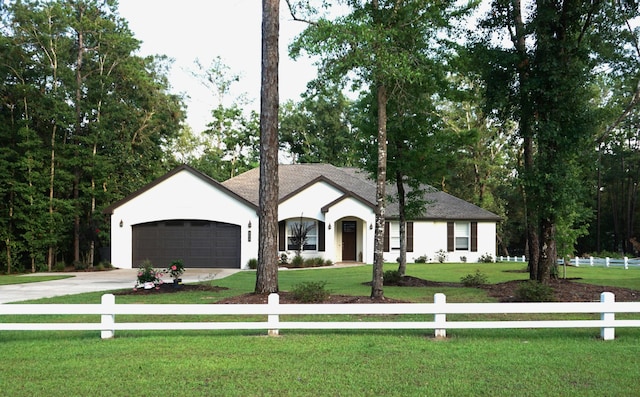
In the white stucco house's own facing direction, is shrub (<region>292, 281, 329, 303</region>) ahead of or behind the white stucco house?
ahead

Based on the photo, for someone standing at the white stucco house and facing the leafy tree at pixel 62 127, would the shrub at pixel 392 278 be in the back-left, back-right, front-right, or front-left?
back-left

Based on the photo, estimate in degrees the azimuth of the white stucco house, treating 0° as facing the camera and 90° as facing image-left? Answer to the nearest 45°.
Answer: approximately 0°

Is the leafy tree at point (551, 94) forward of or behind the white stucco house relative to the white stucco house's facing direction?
forward

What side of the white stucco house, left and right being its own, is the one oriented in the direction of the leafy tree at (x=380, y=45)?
front

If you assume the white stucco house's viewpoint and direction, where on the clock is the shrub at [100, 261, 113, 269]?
The shrub is roughly at 3 o'clock from the white stucco house.

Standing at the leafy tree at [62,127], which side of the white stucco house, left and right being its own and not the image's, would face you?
right

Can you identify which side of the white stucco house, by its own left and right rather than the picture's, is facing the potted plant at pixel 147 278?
front

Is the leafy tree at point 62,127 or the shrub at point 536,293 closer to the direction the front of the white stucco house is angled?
the shrub
